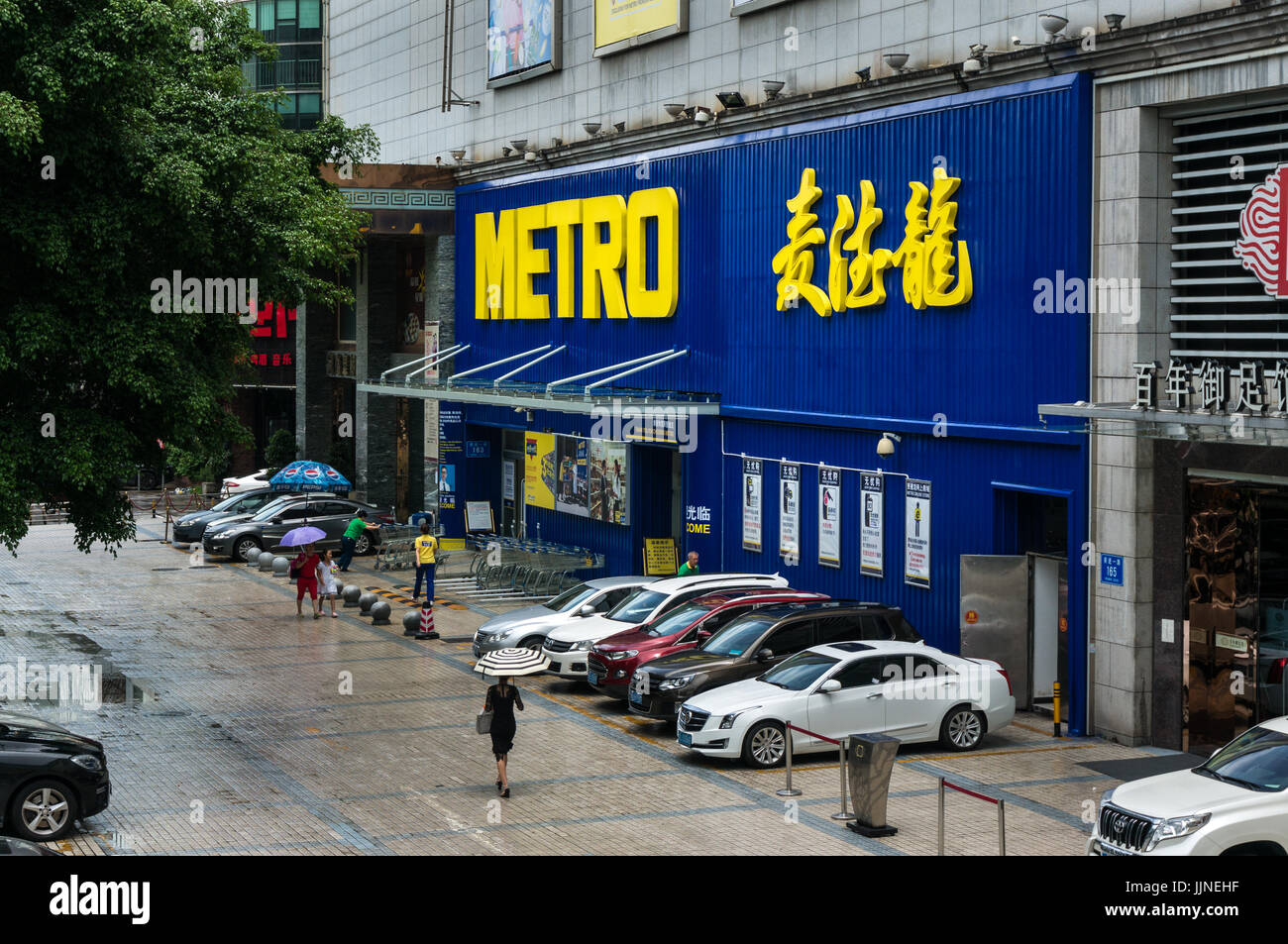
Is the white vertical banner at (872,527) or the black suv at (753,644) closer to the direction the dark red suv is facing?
the black suv

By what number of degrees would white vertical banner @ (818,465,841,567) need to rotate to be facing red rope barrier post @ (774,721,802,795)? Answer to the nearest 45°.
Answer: approximately 45° to its left

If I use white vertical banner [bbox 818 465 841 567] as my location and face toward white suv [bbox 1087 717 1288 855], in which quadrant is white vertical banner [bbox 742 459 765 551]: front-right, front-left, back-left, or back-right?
back-right

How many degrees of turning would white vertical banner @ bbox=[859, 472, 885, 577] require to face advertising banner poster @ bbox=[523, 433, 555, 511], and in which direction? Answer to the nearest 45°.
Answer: approximately 90° to its right

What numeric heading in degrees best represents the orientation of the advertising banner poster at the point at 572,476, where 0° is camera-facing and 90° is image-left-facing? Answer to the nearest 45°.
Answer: approximately 45°

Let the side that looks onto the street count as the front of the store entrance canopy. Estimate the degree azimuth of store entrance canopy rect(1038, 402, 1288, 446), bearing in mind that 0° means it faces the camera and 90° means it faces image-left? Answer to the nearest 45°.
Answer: approximately 45°

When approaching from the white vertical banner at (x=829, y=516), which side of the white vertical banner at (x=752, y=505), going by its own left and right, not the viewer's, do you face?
left

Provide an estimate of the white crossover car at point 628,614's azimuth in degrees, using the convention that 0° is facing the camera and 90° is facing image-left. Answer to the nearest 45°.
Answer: approximately 45°

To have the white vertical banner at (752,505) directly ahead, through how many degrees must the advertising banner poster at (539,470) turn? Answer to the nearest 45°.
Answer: approximately 45° to its left

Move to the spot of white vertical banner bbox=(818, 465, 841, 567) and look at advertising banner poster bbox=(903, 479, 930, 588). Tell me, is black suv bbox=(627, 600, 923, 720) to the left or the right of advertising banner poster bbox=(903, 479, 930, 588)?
right

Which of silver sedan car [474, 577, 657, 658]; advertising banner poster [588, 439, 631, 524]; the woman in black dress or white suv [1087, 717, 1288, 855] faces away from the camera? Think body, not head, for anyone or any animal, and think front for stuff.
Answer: the woman in black dress

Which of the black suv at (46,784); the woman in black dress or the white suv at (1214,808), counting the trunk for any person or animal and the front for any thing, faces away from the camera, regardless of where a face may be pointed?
the woman in black dress

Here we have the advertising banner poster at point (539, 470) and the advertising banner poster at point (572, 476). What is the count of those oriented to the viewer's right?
0

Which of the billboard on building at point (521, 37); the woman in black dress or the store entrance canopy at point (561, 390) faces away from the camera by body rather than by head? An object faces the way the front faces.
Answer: the woman in black dress
